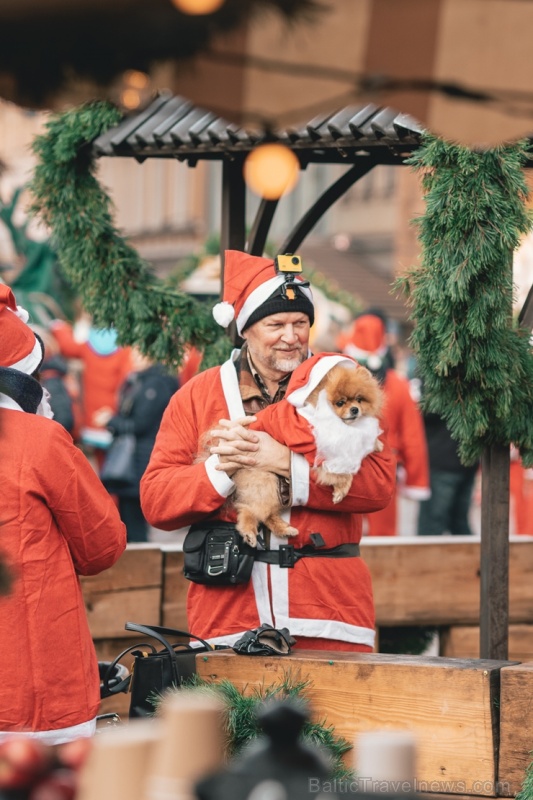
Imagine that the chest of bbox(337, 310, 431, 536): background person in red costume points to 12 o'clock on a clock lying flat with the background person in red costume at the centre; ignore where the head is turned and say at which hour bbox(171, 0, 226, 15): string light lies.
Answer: The string light is roughly at 6 o'clock from the background person in red costume.

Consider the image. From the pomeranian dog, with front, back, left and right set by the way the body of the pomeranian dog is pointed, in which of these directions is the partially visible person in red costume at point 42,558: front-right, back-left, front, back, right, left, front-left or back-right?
right

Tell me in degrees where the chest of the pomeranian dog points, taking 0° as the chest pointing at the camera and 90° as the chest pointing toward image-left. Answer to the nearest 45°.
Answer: approximately 315°

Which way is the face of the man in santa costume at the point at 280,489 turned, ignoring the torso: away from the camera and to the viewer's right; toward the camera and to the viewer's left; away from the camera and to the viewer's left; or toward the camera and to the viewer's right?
toward the camera and to the viewer's right
